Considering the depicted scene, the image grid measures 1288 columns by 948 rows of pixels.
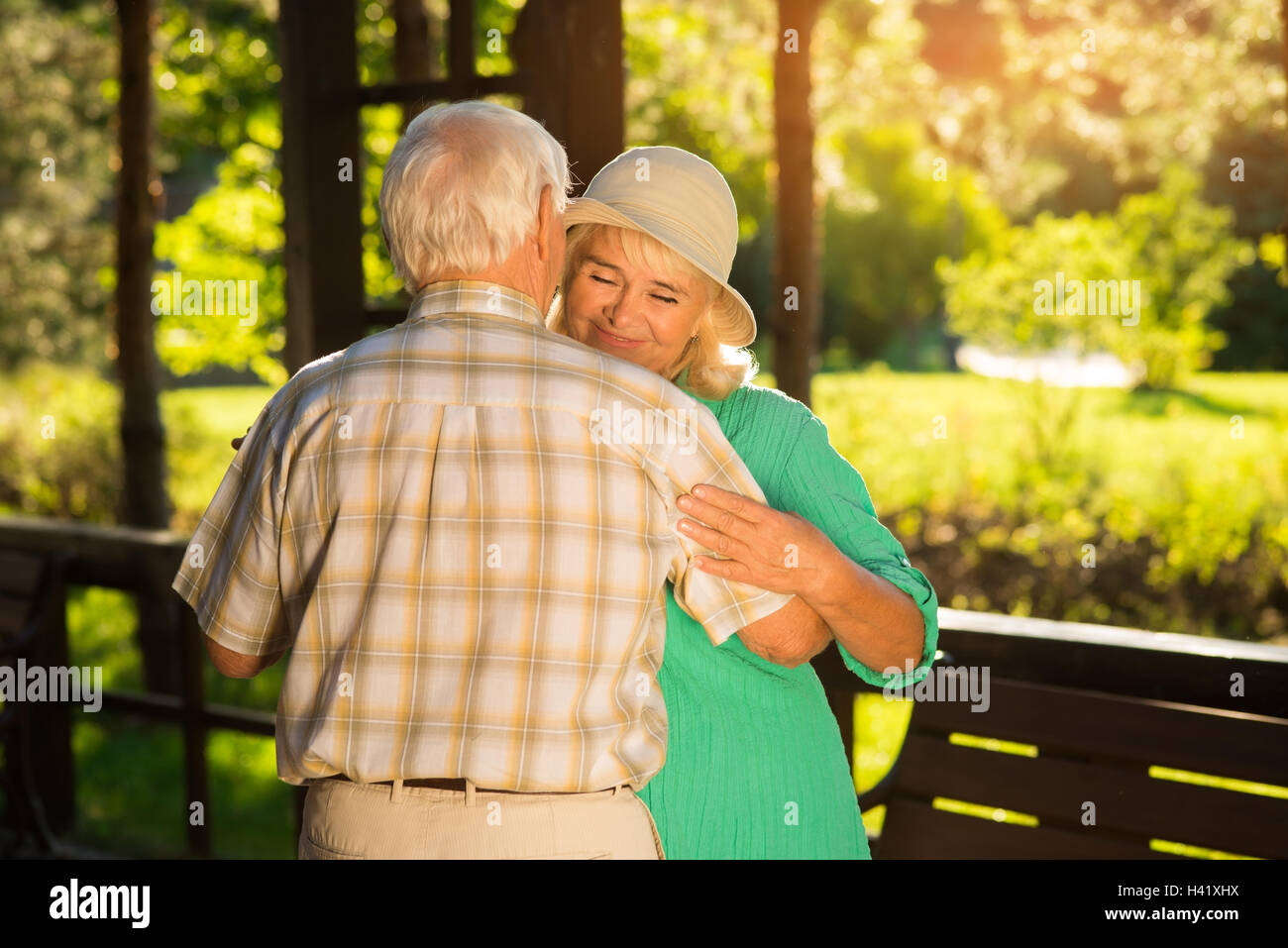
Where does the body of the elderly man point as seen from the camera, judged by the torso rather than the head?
away from the camera

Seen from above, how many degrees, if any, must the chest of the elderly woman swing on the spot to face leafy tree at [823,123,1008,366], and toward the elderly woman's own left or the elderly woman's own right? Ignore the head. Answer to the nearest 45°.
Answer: approximately 135° to the elderly woman's own right

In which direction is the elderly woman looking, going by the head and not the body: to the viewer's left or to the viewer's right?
to the viewer's left

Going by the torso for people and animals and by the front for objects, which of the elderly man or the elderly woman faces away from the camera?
the elderly man

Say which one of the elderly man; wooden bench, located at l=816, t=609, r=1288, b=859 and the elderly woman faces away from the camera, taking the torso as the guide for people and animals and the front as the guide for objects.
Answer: the elderly man

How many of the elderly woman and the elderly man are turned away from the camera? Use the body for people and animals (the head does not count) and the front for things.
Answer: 1

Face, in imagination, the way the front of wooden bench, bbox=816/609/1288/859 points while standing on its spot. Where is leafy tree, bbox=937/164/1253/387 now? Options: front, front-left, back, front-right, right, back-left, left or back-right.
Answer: back-right

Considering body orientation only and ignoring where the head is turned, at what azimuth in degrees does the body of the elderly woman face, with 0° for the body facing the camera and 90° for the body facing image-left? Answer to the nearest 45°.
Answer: approximately 45°

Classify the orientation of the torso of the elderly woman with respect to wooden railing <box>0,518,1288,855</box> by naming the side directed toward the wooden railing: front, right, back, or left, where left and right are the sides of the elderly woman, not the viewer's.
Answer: back

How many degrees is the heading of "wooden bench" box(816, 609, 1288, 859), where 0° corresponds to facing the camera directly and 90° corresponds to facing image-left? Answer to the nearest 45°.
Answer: approximately 45°
